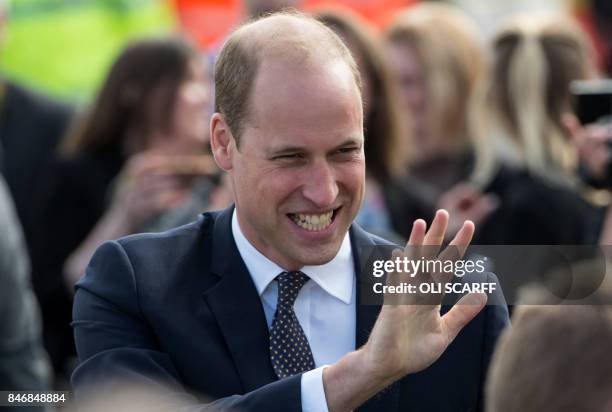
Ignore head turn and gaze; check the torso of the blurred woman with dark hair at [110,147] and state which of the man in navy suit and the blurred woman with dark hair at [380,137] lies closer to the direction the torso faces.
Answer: the blurred woman with dark hair

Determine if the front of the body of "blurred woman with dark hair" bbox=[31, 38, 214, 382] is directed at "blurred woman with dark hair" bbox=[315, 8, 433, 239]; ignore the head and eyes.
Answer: yes

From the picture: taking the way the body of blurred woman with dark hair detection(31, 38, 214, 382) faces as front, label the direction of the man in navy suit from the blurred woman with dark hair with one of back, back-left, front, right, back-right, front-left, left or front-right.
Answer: right

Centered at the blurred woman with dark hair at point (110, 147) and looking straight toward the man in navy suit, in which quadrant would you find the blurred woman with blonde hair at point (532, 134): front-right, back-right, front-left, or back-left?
front-left

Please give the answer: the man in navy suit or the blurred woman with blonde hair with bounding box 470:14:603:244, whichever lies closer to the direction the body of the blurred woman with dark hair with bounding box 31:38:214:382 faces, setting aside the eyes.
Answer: the blurred woman with blonde hair

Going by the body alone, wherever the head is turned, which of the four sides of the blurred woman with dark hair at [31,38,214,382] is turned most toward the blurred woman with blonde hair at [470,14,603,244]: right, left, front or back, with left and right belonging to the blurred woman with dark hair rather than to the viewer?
front

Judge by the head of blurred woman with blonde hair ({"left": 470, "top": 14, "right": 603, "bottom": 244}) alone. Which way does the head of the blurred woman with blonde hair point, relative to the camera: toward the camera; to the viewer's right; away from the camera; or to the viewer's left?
away from the camera

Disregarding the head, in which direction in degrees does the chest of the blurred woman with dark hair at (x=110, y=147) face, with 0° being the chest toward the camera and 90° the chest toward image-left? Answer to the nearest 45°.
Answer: approximately 270°
